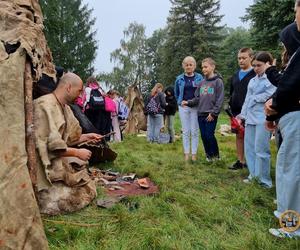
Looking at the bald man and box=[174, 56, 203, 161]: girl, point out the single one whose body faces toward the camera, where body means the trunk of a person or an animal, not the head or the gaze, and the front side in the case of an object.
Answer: the girl

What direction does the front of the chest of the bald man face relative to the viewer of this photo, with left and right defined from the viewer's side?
facing to the right of the viewer

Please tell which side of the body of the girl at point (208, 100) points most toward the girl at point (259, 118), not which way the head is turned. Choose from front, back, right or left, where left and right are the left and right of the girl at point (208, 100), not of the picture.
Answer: left

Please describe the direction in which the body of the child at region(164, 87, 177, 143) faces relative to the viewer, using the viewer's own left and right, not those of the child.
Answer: facing the viewer and to the left of the viewer

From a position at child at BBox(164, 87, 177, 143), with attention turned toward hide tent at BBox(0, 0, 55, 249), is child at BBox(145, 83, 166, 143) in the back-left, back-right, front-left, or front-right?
front-right

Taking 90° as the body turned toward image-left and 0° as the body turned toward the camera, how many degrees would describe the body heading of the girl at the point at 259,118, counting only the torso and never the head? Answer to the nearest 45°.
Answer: approximately 45°

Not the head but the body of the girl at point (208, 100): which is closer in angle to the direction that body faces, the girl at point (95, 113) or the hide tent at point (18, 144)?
the hide tent

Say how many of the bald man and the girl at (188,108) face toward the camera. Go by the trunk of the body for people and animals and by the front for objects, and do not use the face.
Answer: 1

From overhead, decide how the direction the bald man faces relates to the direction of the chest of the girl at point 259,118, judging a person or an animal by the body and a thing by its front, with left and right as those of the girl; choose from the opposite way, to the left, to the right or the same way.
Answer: the opposite way

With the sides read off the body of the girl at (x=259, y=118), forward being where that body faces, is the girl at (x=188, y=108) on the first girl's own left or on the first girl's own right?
on the first girl's own right

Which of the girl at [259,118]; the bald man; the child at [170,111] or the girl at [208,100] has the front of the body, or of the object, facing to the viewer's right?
the bald man

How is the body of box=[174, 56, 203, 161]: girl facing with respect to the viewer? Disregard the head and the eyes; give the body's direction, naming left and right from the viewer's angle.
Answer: facing the viewer

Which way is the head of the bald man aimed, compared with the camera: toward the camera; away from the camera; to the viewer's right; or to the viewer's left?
to the viewer's right

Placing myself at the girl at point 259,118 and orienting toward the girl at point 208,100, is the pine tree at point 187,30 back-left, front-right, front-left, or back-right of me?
front-right

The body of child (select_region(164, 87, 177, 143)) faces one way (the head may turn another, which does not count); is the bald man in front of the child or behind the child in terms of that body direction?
in front
